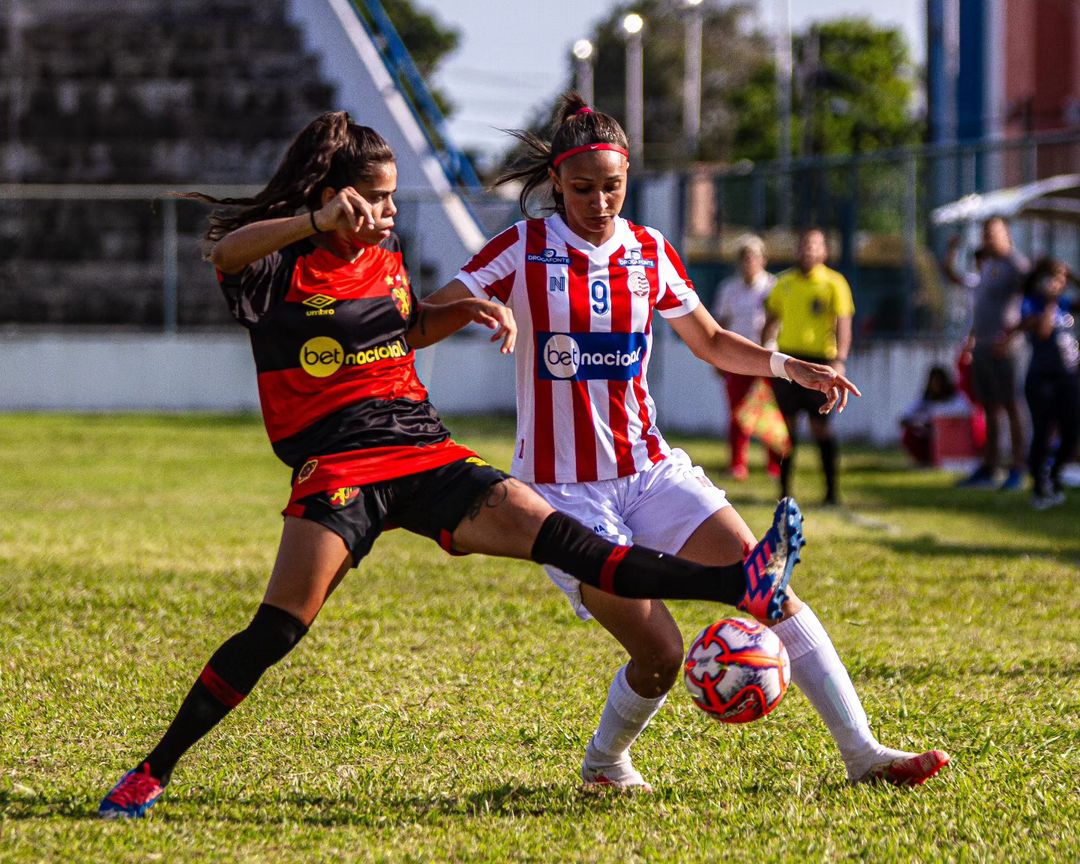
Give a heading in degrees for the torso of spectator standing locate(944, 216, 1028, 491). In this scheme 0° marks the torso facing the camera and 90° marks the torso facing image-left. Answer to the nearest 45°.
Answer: approximately 45°

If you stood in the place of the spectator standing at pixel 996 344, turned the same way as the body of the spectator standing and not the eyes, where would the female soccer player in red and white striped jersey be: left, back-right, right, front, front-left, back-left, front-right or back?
front-left

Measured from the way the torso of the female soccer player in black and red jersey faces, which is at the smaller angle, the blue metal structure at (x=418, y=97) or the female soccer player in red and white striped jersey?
the female soccer player in red and white striped jersey

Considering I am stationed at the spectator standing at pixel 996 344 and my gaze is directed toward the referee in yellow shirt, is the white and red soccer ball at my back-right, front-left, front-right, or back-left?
front-left

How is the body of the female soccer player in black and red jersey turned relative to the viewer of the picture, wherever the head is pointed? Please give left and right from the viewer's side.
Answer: facing the viewer and to the right of the viewer

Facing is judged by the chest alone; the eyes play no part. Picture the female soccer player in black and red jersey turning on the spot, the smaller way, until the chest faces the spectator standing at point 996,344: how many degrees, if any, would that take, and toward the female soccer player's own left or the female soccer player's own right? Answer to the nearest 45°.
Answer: approximately 90° to the female soccer player's own left

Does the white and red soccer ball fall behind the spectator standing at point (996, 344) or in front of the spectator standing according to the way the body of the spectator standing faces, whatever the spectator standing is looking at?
in front

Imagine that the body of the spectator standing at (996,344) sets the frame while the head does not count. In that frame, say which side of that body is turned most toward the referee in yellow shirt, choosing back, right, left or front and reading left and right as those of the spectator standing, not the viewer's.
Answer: front

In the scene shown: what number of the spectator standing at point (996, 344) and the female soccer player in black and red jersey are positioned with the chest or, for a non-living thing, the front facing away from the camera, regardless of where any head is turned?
0
